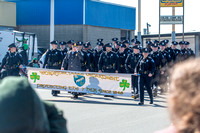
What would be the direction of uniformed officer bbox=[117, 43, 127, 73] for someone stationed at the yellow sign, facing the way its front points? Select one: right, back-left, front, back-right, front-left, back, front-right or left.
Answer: front

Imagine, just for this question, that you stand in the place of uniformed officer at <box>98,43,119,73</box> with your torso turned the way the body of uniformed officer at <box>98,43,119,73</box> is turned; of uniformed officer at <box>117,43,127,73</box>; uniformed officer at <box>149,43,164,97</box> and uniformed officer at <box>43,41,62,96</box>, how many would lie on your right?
1

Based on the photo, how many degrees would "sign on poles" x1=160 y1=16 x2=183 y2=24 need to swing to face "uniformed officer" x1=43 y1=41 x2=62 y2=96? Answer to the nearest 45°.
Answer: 0° — it already faces them

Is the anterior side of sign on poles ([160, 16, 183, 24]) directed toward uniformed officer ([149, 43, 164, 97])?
yes

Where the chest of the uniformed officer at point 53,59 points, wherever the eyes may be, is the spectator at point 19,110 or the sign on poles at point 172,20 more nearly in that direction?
the spectator

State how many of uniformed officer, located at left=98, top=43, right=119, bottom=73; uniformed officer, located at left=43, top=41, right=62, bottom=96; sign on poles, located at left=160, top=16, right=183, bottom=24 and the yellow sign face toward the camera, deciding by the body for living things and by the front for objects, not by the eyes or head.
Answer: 4

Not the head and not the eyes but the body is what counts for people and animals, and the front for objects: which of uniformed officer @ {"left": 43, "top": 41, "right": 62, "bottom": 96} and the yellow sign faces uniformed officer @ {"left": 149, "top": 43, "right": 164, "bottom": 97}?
the yellow sign

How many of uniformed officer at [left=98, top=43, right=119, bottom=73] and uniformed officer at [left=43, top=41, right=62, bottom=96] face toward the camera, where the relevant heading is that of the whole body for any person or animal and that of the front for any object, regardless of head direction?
2

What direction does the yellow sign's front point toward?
toward the camera

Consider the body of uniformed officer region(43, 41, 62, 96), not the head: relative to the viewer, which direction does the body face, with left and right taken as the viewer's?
facing the viewer

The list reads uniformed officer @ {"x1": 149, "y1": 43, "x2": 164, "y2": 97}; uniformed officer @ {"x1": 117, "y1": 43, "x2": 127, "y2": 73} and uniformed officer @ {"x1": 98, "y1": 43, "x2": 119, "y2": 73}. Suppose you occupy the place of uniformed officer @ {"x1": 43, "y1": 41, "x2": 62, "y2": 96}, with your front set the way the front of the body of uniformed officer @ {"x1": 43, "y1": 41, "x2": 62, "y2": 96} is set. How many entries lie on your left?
3

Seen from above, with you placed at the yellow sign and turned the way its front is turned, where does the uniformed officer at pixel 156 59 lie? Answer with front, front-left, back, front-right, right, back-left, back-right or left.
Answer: front

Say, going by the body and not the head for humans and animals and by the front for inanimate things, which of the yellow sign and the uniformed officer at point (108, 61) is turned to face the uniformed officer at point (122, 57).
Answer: the yellow sign

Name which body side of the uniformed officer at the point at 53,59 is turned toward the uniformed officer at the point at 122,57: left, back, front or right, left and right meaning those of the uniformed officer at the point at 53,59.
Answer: left

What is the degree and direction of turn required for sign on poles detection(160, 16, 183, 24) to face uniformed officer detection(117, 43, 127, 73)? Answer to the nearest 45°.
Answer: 0° — it already faces them

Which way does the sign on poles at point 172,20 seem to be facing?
toward the camera
